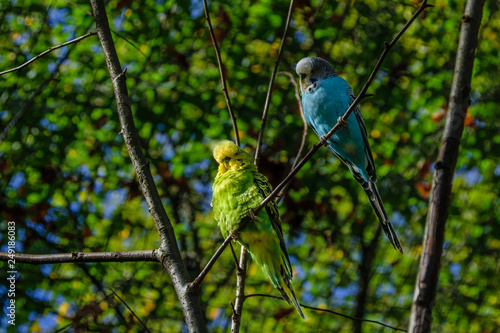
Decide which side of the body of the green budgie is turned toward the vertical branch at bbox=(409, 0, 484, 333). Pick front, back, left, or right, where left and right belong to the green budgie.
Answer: left

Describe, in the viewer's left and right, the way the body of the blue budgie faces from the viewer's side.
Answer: facing the viewer and to the left of the viewer

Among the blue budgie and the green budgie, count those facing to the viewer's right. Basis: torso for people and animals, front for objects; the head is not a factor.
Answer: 0

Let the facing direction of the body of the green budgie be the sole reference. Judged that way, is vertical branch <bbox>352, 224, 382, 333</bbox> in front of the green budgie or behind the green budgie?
behind

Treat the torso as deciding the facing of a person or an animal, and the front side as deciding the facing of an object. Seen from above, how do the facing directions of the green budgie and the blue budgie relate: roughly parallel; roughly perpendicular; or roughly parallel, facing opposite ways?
roughly parallel

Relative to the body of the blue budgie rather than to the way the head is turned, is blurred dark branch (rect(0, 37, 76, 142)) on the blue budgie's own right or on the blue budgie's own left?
on the blue budgie's own right
